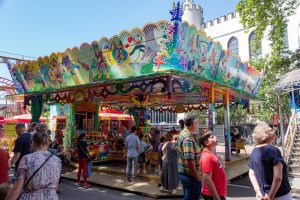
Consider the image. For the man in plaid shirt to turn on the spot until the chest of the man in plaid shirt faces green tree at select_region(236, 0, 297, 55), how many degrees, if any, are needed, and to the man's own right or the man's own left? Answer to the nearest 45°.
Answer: approximately 90° to the man's own left

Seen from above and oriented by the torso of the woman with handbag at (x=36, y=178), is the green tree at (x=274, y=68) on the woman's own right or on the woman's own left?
on the woman's own right

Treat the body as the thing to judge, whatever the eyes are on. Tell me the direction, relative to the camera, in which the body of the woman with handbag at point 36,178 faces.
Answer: away from the camera

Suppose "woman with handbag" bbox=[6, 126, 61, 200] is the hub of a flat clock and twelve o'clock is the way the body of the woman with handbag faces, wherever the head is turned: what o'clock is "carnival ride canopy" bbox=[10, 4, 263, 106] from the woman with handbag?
The carnival ride canopy is roughly at 1 o'clock from the woman with handbag.

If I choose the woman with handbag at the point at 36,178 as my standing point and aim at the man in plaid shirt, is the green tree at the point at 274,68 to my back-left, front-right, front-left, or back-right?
front-left
